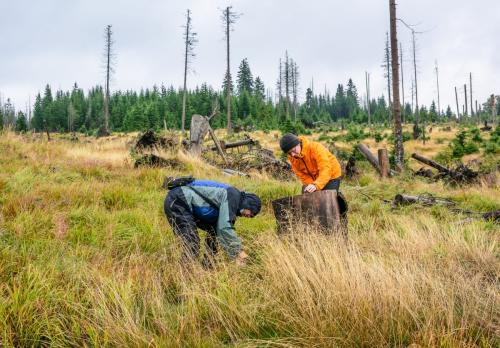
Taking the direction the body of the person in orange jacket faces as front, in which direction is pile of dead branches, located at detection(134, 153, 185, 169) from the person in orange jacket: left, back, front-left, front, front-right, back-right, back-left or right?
right

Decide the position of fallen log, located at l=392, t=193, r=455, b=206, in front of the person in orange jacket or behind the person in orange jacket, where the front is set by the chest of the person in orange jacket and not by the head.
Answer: behind

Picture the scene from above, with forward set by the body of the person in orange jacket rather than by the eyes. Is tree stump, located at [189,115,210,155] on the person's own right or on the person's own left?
on the person's own right

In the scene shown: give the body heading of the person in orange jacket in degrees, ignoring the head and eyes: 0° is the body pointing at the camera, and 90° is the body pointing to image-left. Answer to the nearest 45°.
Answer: approximately 45°

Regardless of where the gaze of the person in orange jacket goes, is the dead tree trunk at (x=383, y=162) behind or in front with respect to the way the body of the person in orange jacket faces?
behind
